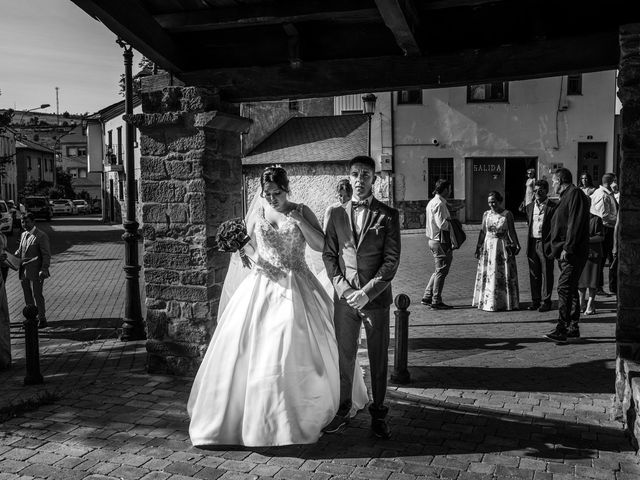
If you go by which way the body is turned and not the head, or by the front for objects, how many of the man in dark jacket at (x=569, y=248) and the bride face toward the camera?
1

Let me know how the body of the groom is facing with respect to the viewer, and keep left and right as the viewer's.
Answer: facing the viewer

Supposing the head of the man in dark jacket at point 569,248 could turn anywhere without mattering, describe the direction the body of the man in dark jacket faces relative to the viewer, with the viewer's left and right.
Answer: facing to the left of the viewer

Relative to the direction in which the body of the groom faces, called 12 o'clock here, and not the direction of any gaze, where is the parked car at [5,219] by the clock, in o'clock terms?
The parked car is roughly at 5 o'clock from the groom.

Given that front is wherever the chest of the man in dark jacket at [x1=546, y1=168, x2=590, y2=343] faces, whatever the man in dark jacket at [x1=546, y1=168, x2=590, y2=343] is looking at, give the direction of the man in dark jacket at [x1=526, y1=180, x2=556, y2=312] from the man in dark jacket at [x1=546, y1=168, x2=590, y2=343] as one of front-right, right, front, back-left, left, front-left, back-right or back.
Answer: right

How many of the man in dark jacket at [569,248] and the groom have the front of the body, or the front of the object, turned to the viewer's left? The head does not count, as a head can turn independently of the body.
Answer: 1

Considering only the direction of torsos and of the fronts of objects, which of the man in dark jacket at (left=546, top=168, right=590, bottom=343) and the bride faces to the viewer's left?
the man in dark jacket

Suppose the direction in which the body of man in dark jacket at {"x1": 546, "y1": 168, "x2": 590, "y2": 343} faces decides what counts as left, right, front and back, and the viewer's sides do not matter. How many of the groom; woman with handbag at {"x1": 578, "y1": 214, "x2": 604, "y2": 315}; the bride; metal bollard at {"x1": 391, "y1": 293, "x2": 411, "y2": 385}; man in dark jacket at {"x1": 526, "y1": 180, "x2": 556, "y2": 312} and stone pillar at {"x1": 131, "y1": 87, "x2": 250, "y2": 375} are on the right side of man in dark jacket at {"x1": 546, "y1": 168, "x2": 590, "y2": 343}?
2

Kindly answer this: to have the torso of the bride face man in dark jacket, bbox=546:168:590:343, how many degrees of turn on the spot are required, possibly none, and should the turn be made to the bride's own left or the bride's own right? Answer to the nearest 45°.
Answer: approximately 135° to the bride's own left

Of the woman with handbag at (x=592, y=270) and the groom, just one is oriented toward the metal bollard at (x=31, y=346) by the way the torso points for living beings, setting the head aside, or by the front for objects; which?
the woman with handbag

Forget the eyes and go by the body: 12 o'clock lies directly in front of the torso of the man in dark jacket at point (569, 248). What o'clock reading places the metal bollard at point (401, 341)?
The metal bollard is roughly at 10 o'clock from the man in dark jacket.

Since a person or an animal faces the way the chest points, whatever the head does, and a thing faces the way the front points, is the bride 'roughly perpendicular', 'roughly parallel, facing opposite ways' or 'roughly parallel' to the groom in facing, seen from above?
roughly parallel

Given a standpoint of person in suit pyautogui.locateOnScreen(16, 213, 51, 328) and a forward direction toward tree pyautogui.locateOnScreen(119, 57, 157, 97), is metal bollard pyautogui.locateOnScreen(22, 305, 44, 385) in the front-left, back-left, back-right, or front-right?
back-right

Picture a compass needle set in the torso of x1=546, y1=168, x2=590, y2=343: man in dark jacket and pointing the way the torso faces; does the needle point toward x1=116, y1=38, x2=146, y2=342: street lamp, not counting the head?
yes

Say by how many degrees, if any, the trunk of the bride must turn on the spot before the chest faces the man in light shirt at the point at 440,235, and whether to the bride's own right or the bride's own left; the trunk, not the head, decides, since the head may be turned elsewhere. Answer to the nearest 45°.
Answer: approximately 135° to the bride's own left

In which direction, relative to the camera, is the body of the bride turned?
toward the camera
